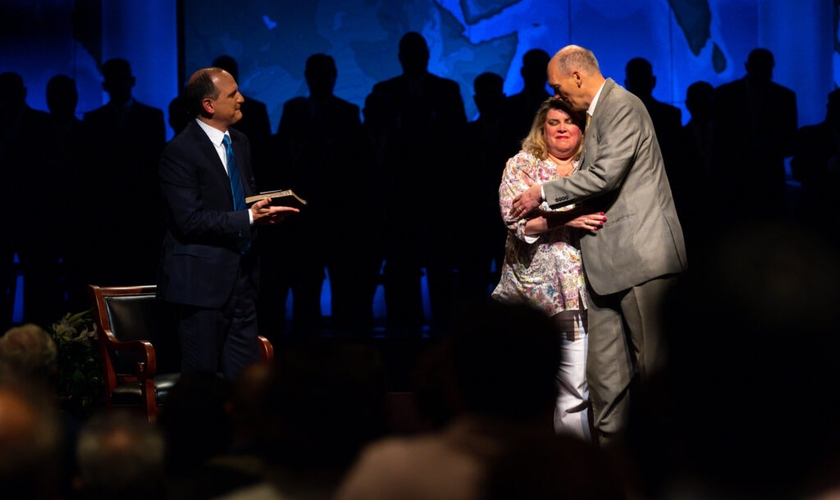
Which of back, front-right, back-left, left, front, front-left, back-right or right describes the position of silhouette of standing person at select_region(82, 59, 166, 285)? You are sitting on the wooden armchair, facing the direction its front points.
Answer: back-left

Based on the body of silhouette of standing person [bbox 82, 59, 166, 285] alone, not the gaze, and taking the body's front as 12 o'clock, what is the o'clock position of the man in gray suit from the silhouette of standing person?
The man in gray suit is roughly at 11 o'clock from the silhouette of standing person.

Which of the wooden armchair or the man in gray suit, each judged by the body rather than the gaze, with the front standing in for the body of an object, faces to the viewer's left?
the man in gray suit

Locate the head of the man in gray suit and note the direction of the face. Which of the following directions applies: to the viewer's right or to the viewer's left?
to the viewer's left

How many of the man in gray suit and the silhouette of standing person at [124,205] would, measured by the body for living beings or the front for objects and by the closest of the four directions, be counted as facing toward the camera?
1

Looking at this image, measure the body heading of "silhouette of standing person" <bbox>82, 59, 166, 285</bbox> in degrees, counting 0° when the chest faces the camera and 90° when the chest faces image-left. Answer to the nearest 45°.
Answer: approximately 0°

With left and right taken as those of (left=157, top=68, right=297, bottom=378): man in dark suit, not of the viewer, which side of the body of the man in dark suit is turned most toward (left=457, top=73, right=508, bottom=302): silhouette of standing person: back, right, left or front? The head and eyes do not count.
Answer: left

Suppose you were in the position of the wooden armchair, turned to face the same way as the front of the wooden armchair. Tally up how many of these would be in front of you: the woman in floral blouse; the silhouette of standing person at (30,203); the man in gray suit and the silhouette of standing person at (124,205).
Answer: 2

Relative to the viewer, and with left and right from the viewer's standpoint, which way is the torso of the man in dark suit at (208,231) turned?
facing the viewer and to the right of the viewer

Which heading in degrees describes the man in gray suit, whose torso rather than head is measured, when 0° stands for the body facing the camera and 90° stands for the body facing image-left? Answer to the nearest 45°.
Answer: approximately 90°
